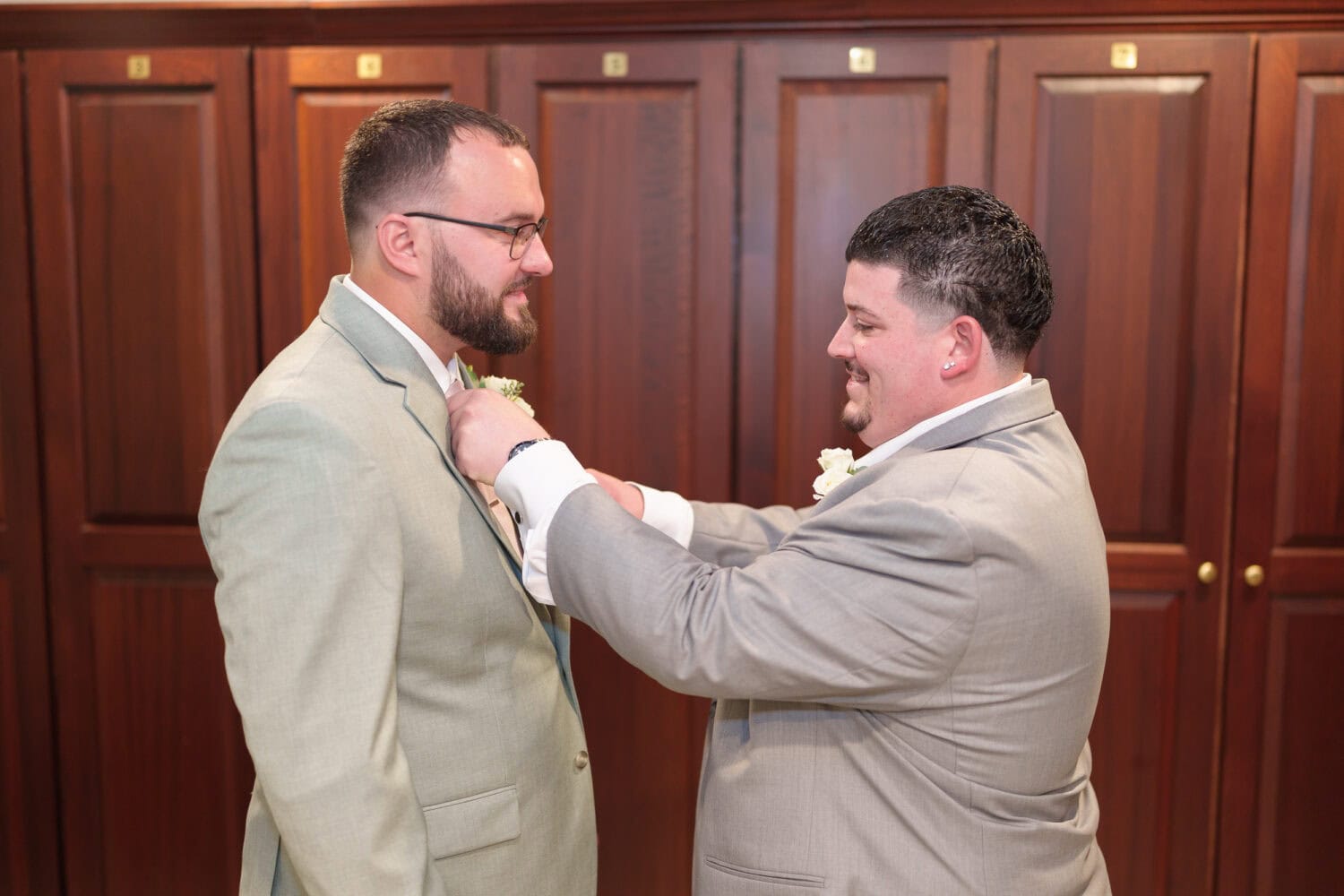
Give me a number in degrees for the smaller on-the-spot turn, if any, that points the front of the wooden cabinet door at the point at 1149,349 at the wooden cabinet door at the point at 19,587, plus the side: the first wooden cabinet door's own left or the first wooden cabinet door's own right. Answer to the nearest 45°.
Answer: approximately 90° to the first wooden cabinet door's own right

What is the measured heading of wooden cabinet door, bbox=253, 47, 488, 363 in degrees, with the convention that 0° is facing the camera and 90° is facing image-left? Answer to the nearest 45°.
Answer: approximately 0°

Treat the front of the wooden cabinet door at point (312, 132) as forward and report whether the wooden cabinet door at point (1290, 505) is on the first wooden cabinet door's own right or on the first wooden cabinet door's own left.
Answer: on the first wooden cabinet door's own left

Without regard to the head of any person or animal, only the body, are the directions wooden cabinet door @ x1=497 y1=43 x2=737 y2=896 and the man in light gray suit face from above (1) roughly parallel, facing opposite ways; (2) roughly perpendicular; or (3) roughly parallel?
roughly perpendicular

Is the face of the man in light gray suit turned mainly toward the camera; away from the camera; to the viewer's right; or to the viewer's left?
to the viewer's left

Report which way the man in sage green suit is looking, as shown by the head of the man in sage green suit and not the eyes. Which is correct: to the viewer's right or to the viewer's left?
to the viewer's right

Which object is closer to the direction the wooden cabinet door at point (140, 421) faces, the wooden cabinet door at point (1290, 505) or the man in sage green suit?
the man in sage green suit

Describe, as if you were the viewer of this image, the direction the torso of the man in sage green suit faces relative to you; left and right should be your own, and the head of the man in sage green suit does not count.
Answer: facing to the right of the viewer

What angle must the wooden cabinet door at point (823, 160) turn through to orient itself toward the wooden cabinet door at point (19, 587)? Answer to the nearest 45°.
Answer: approximately 90° to its right

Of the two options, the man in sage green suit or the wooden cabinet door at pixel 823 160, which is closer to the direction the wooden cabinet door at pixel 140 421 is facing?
the man in sage green suit

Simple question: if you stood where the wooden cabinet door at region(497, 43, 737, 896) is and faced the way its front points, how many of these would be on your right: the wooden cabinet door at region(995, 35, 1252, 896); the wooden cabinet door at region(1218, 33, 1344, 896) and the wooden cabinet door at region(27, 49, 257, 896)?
1

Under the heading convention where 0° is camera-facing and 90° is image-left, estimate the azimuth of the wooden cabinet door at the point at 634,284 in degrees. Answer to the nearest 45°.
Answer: approximately 0°

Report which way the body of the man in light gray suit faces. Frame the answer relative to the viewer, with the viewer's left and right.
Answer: facing to the left of the viewer
